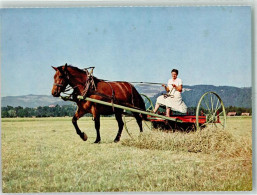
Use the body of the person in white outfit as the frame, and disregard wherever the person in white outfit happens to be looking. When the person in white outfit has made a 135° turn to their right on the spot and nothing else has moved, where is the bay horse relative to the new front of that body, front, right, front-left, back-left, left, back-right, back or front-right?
left

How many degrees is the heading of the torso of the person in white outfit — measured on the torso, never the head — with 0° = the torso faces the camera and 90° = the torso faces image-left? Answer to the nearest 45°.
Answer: approximately 45°
